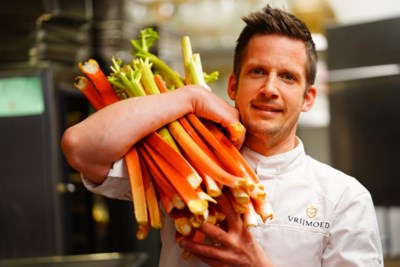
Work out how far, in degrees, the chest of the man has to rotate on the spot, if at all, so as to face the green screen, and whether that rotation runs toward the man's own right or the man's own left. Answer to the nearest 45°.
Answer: approximately 135° to the man's own right

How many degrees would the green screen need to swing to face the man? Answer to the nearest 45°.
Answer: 0° — it already faces them

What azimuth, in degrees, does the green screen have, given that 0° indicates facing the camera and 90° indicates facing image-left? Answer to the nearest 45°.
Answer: approximately 0°

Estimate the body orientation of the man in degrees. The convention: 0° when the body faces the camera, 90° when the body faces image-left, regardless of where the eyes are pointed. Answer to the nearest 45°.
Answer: approximately 0°

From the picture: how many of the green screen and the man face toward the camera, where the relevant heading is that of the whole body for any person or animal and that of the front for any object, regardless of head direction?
2
